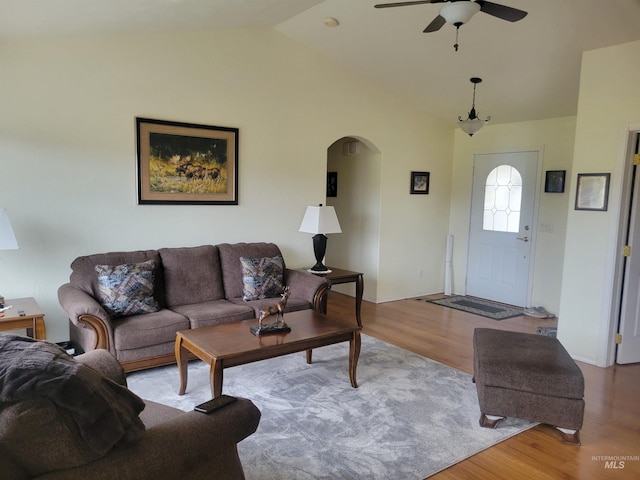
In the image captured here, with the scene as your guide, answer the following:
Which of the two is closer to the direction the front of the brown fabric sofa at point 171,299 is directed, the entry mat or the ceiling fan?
the ceiling fan

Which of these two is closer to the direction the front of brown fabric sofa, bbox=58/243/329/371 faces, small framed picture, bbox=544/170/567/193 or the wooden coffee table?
the wooden coffee table

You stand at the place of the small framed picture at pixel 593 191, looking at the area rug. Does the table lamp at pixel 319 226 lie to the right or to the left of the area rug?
right

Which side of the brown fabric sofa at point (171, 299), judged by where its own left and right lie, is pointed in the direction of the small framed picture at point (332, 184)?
left

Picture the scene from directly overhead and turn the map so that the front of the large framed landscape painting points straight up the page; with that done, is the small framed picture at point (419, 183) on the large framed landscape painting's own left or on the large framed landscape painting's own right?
on the large framed landscape painting's own left

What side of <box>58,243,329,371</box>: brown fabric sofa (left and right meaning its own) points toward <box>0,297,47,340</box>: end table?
right

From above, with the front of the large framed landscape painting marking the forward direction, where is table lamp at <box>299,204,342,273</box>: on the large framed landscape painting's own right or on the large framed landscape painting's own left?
on the large framed landscape painting's own left

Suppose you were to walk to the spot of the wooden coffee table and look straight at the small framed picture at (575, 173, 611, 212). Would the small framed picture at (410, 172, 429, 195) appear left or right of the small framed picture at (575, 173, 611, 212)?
left

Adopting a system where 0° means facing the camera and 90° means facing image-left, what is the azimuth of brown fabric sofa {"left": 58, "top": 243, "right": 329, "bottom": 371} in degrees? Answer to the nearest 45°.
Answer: approximately 315°
